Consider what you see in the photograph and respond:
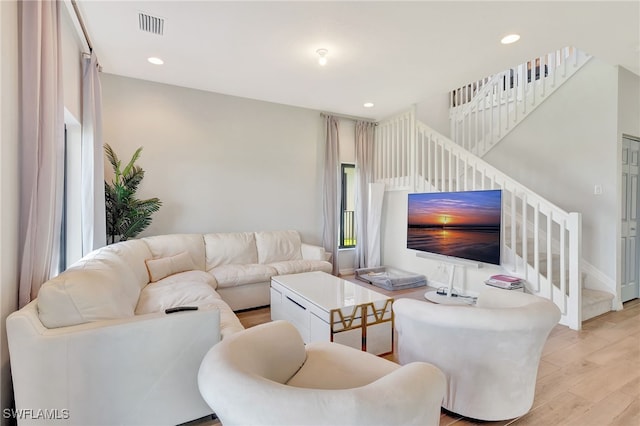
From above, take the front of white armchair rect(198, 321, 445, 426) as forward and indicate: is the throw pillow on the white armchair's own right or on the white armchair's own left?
on the white armchair's own left

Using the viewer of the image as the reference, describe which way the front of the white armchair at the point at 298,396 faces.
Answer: facing away from the viewer and to the right of the viewer

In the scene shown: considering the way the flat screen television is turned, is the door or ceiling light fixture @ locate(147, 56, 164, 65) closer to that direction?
the ceiling light fixture

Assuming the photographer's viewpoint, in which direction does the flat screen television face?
facing the viewer and to the left of the viewer

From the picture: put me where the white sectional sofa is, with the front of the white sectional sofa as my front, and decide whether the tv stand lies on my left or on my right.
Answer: on my left

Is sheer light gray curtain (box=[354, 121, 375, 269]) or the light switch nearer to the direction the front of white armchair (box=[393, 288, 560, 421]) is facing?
the sheer light gray curtain

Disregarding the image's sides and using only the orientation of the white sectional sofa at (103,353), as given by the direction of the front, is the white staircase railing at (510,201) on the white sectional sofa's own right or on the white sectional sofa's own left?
on the white sectional sofa's own left

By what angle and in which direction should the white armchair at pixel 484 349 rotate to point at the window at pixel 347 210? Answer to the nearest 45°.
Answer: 0° — it already faces it

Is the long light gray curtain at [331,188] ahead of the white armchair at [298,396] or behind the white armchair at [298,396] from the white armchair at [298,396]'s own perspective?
ahead
